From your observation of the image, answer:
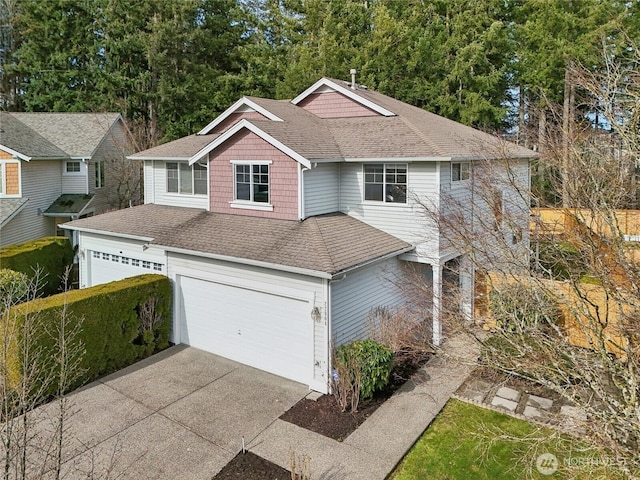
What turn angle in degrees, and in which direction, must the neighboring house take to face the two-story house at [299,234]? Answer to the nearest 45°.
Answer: approximately 45° to its left

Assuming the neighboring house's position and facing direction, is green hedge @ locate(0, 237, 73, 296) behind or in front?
in front

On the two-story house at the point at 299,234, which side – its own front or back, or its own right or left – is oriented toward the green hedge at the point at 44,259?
right

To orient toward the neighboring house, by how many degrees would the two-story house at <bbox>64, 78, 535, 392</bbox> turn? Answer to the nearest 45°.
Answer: approximately 90° to its right

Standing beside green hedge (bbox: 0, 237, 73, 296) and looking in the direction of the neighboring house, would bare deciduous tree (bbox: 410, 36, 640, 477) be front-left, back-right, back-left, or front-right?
back-right

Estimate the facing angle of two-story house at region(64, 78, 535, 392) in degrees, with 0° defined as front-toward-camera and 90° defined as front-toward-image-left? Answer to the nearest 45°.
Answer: approximately 45°

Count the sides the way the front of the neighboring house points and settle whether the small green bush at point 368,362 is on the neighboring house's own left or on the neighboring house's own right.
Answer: on the neighboring house's own left

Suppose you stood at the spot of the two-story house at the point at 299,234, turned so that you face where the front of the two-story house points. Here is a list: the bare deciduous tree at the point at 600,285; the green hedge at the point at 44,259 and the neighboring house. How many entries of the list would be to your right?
2

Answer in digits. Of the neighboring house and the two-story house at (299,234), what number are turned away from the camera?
0

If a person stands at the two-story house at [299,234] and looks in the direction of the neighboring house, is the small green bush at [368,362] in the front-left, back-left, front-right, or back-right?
back-left

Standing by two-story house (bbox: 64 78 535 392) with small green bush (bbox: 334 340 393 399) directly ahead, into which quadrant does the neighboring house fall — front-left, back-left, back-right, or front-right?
back-right
